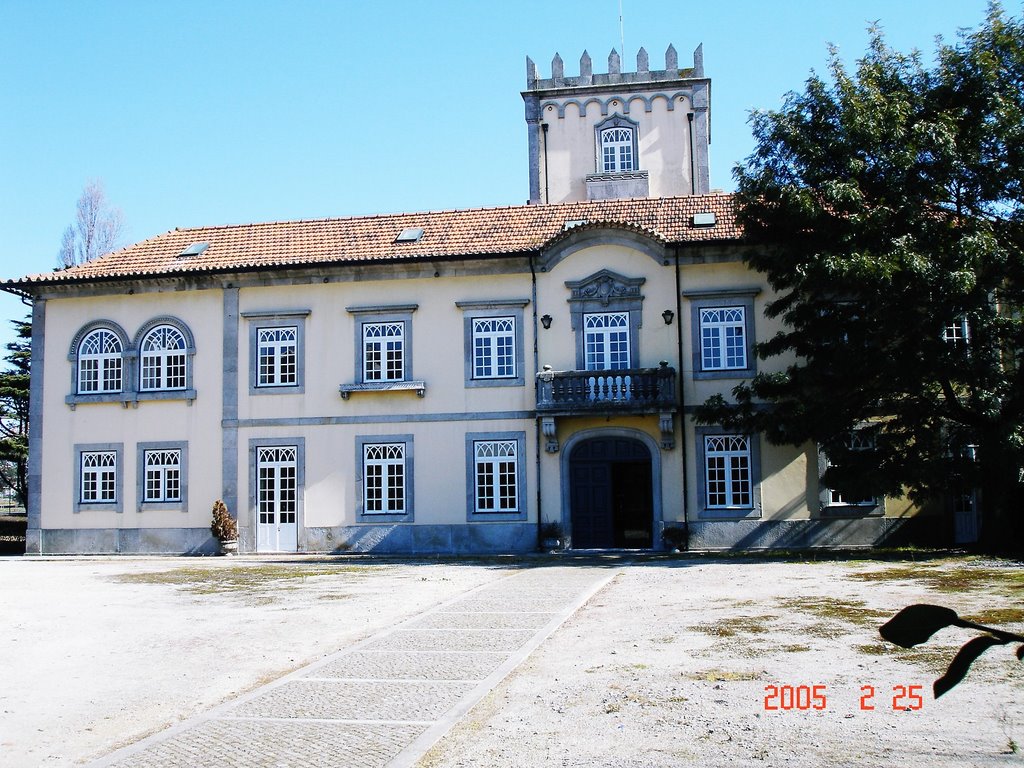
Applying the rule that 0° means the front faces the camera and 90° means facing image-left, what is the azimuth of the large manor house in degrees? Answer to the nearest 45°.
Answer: approximately 0°

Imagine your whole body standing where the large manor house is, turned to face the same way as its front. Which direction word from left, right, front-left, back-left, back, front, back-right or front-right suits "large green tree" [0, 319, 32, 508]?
back-right
